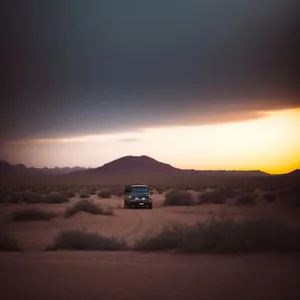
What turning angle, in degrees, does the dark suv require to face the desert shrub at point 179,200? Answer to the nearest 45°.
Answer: approximately 135° to its left

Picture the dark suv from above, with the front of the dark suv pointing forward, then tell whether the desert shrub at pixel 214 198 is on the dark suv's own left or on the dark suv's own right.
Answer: on the dark suv's own left

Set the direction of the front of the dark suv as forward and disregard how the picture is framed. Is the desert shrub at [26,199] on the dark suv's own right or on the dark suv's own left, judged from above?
on the dark suv's own right

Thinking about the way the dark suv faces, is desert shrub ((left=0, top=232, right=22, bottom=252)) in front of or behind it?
in front

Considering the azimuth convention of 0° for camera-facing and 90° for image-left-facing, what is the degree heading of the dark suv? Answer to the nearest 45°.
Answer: approximately 0°

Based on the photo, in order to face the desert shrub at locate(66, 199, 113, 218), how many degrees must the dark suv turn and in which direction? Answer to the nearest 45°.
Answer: approximately 45° to its right
